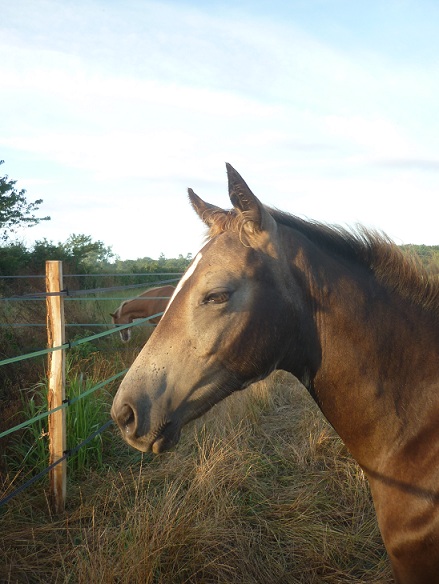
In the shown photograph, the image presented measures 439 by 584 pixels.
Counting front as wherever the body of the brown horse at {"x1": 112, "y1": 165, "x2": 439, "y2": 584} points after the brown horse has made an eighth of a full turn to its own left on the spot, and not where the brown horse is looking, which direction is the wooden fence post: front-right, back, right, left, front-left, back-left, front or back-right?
right

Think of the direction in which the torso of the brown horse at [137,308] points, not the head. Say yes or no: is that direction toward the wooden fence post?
no

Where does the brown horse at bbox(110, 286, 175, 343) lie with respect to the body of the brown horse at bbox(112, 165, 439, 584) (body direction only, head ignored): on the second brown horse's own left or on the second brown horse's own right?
on the second brown horse's own right

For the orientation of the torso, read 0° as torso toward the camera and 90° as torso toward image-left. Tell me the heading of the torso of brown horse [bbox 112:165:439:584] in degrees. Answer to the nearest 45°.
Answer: approximately 90°

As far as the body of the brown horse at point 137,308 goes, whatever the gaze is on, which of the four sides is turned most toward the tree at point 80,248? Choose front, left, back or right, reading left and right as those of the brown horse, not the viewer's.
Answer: right

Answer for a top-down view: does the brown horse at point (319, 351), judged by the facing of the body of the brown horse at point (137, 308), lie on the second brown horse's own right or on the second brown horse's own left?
on the second brown horse's own left

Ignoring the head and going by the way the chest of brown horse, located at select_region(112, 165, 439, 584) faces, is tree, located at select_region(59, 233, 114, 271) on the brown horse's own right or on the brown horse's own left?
on the brown horse's own right

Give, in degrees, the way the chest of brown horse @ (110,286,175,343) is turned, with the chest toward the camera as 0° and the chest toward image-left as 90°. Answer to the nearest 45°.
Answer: approximately 90°

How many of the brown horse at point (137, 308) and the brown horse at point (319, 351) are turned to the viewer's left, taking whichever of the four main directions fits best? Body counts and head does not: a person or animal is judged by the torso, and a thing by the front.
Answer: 2

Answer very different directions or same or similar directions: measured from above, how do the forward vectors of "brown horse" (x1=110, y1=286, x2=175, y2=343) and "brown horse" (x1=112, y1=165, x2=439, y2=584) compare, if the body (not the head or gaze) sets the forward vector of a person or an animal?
same or similar directions
